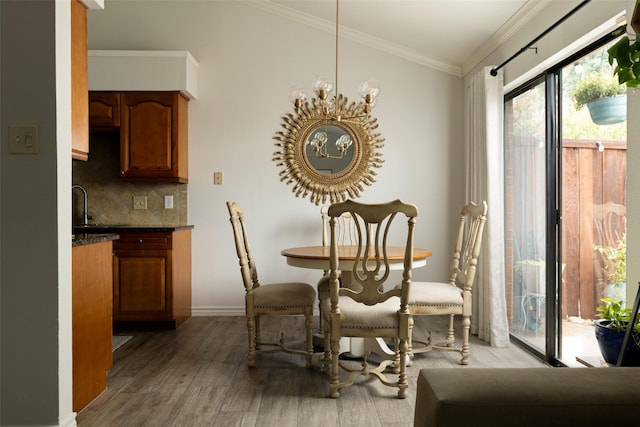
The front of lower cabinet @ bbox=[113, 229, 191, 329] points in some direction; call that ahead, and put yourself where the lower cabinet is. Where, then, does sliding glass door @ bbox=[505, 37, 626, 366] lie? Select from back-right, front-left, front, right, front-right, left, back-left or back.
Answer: front-left

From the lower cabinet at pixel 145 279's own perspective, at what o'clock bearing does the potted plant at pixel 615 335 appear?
The potted plant is roughly at 11 o'clock from the lower cabinet.

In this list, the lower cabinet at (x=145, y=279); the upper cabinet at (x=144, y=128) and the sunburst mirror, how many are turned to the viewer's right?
0

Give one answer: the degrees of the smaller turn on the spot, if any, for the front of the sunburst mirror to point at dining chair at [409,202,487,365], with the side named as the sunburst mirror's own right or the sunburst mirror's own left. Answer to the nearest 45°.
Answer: approximately 45° to the sunburst mirror's own left

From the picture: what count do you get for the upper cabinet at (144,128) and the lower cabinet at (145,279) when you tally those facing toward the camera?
2

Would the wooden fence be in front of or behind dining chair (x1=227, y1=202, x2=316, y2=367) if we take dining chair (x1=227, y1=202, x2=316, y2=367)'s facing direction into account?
in front

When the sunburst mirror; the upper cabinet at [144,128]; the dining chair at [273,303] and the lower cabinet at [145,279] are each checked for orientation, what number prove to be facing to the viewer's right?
1

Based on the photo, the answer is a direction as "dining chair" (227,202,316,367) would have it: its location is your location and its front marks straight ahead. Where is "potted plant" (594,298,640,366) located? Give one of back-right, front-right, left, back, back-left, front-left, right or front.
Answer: front-right

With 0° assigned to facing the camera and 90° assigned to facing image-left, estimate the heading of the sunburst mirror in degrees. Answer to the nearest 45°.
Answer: approximately 0°

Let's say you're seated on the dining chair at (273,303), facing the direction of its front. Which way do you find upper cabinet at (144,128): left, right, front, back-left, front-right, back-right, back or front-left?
back-left

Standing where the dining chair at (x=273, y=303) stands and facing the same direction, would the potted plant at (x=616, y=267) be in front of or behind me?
in front

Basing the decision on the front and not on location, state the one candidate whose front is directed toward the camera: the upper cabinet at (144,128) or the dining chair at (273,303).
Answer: the upper cabinet

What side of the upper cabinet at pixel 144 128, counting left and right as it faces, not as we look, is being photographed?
front

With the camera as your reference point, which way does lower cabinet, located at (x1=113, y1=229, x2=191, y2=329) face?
facing the viewer

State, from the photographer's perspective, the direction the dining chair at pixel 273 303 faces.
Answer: facing to the right of the viewer
